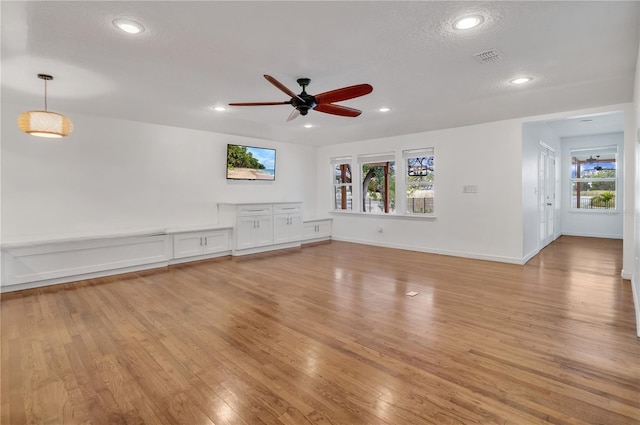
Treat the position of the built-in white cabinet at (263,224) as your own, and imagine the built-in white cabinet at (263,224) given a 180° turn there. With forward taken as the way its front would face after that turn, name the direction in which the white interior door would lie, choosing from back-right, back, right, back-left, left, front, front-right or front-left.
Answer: back-right

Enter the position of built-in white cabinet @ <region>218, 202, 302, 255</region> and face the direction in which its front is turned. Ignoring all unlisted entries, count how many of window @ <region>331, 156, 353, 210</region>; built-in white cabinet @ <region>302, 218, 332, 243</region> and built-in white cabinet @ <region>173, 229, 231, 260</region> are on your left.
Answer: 2

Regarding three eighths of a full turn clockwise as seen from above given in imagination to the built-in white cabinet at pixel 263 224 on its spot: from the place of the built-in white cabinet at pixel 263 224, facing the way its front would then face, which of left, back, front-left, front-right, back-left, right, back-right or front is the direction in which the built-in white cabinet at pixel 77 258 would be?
front-left

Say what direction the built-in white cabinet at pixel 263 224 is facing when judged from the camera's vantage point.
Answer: facing the viewer and to the right of the viewer

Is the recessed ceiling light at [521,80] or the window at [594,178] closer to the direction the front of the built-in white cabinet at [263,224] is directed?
the recessed ceiling light

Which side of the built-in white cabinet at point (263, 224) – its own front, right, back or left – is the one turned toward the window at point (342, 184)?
left

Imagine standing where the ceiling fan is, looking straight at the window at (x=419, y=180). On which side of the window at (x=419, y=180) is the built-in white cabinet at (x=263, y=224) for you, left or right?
left

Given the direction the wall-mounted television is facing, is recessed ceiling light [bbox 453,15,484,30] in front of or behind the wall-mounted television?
in front

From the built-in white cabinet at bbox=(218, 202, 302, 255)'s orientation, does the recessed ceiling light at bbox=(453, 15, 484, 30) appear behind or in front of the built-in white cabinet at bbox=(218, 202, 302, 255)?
in front

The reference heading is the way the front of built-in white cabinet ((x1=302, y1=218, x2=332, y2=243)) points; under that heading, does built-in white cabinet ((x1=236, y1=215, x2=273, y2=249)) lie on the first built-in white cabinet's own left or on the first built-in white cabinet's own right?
on the first built-in white cabinet's own right
